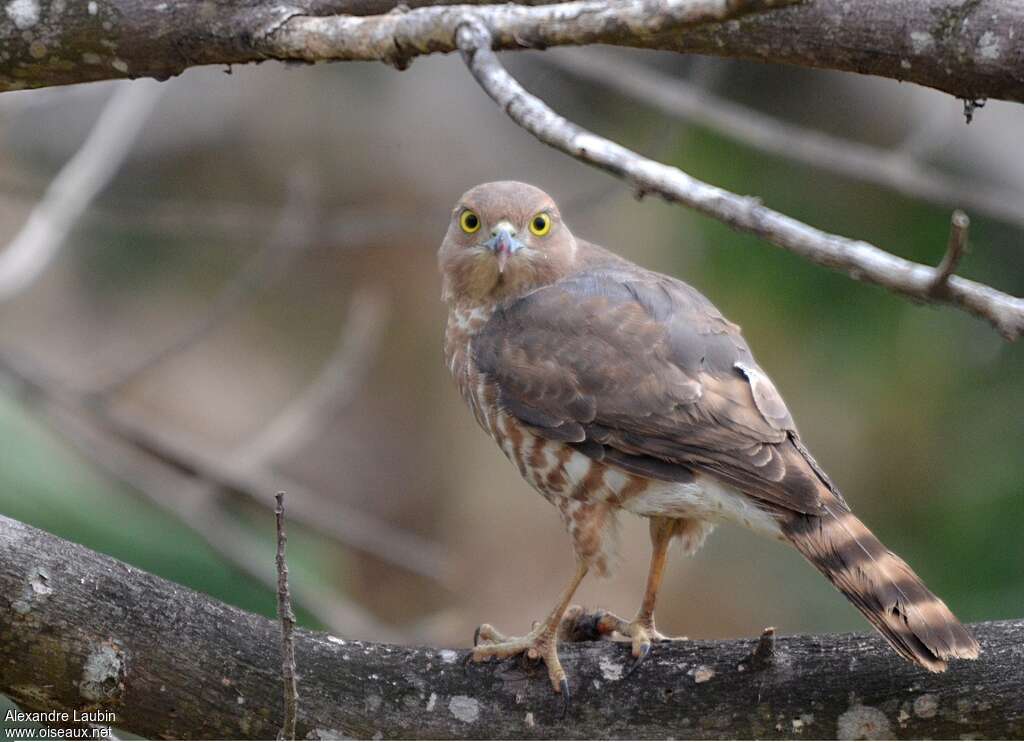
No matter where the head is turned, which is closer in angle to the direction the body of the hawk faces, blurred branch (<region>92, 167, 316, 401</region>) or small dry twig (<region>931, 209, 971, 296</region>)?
the blurred branch

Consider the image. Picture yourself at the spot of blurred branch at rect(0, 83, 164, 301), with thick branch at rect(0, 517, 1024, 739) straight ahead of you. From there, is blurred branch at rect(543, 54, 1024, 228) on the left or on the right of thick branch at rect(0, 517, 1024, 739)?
left

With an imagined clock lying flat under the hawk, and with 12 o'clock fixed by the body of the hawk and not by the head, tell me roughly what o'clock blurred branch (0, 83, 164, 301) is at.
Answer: The blurred branch is roughly at 1 o'clock from the hawk.

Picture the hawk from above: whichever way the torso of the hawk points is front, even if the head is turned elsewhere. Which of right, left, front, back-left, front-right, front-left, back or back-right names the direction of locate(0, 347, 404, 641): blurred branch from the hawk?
front-right

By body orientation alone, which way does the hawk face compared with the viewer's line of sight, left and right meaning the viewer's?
facing to the left of the viewer

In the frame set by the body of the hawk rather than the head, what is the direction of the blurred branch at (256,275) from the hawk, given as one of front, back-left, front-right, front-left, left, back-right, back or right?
front-right

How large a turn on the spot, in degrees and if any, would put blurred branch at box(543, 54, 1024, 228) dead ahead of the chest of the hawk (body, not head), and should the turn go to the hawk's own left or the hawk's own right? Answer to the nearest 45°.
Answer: approximately 90° to the hawk's own right
